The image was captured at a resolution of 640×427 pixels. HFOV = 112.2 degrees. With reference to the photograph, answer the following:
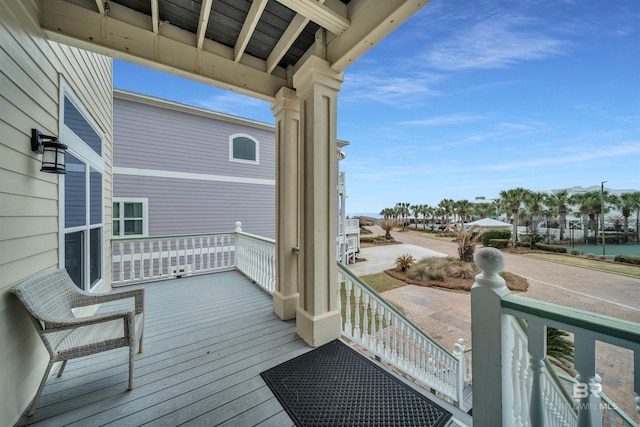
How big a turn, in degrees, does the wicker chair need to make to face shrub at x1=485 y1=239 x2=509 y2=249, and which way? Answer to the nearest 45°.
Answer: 0° — it already faces it

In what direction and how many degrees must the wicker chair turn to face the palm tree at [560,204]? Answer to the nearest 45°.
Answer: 0° — it already faces it

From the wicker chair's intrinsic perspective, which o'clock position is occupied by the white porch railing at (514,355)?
The white porch railing is roughly at 2 o'clock from the wicker chair.

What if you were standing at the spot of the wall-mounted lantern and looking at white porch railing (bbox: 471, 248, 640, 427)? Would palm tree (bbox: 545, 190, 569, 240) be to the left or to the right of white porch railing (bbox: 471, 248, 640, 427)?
left

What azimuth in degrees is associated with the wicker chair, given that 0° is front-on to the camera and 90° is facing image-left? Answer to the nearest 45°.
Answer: approximately 270°

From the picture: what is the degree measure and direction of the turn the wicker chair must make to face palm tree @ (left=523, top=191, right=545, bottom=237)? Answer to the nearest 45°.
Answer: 0° — it already faces it

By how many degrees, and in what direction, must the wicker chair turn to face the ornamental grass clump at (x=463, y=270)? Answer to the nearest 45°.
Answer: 0° — it already faces it
